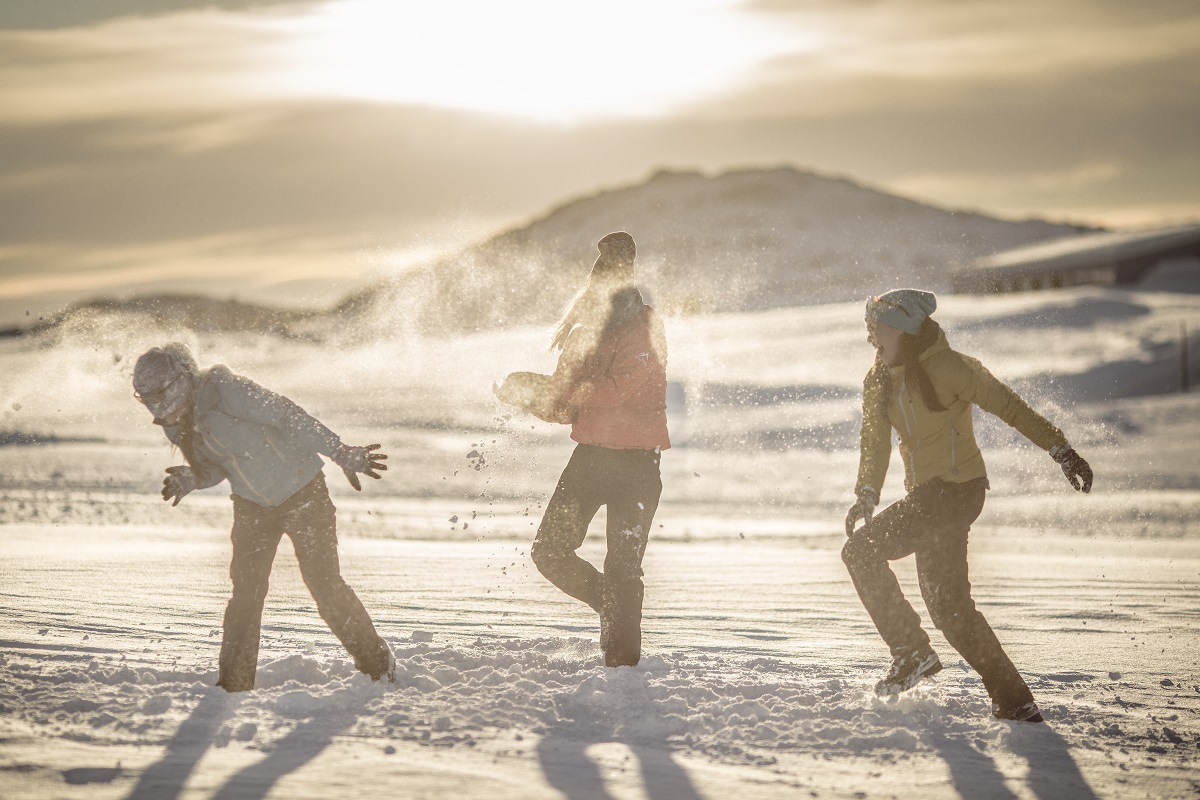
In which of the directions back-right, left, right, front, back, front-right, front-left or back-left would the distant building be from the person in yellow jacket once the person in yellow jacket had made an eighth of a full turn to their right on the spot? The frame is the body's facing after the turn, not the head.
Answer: right

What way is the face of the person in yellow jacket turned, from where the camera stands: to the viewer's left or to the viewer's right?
to the viewer's left

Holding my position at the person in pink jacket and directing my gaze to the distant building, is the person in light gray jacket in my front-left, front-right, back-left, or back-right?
back-left

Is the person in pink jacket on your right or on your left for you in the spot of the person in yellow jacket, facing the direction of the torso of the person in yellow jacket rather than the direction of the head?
on your right

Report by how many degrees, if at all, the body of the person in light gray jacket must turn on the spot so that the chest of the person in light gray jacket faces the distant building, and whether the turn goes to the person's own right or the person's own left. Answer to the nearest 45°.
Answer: approximately 180°

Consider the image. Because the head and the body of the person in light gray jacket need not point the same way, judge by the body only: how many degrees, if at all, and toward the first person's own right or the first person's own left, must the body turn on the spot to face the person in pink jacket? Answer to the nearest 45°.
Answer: approximately 135° to the first person's own left
